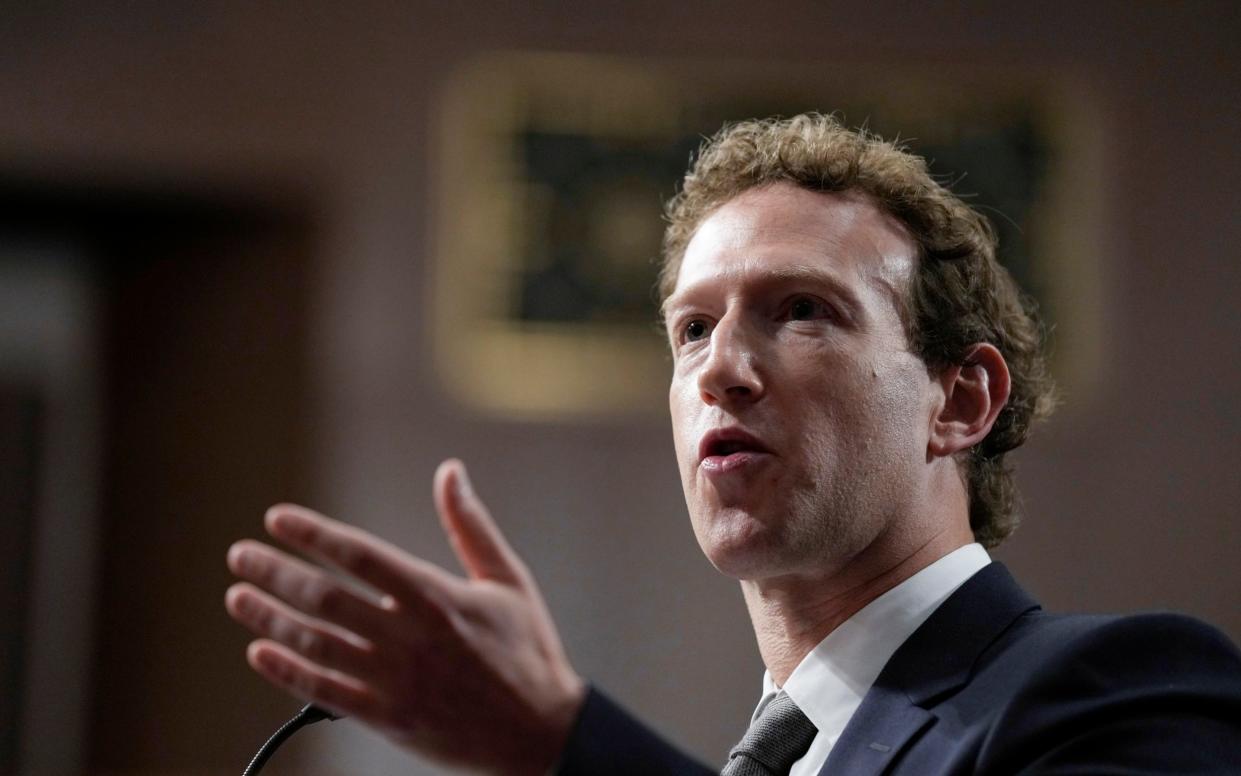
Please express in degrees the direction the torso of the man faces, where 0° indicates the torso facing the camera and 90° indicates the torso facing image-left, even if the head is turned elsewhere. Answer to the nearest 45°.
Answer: approximately 45°
